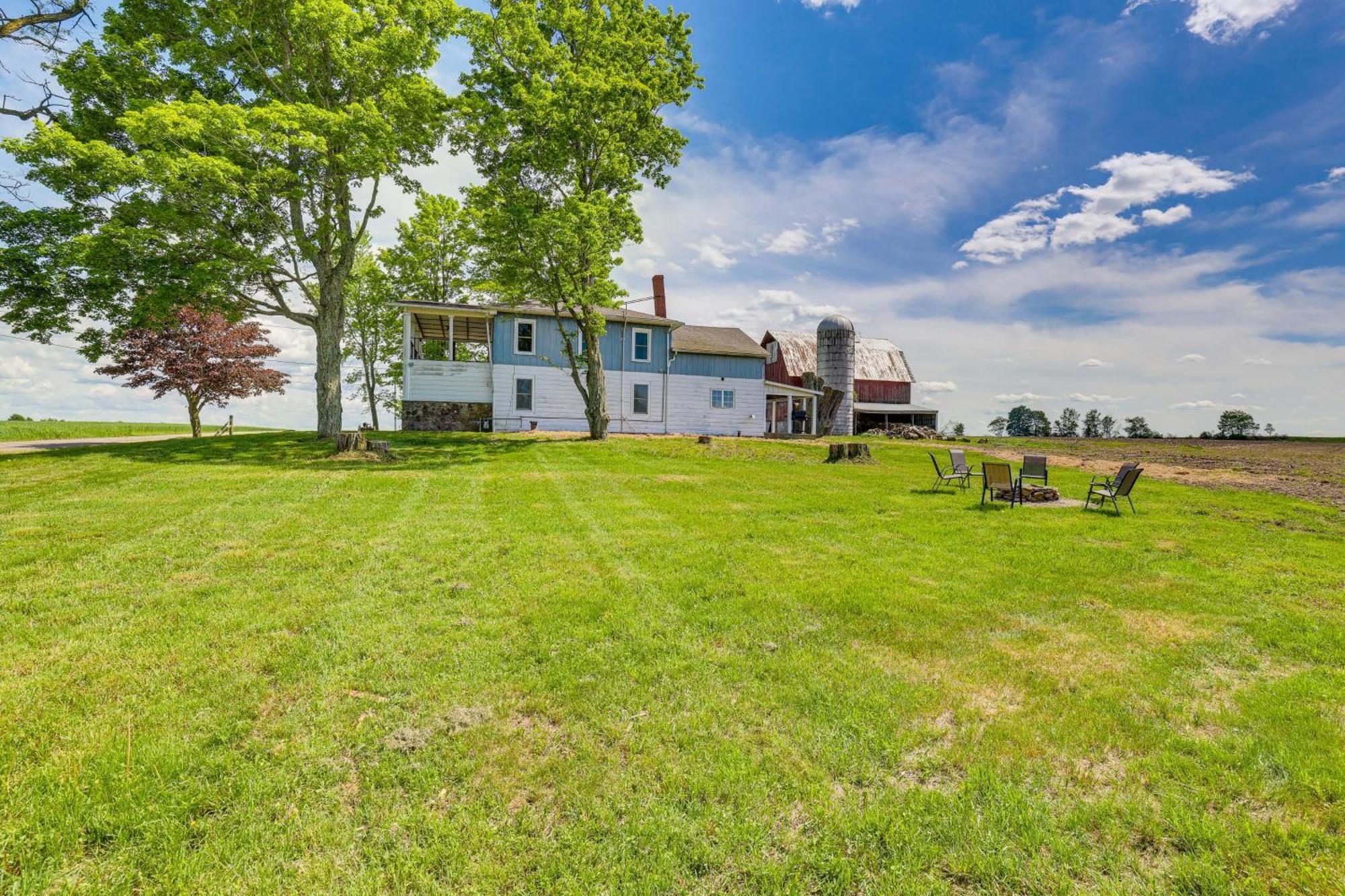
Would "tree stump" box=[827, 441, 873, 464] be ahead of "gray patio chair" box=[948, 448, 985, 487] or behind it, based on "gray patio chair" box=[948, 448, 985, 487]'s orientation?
behind

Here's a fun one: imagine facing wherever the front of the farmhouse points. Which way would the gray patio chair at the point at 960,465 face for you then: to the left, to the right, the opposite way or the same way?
to the left

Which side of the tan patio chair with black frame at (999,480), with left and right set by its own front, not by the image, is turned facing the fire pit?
front

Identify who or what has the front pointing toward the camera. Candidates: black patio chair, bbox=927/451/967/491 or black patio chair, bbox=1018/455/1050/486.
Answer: black patio chair, bbox=1018/455/1050/486

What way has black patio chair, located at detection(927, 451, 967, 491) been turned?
to the viewer's right

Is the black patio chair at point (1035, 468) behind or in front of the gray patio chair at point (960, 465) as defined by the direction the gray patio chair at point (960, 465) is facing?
in front

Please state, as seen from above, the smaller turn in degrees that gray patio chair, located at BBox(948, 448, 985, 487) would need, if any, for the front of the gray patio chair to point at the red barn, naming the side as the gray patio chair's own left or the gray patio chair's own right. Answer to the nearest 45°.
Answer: approximately 135° to the gray patio chair's own left

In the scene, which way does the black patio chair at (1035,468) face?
toward the camera
